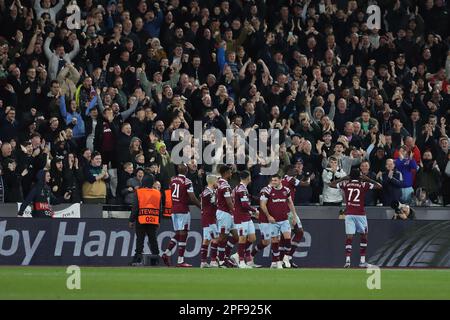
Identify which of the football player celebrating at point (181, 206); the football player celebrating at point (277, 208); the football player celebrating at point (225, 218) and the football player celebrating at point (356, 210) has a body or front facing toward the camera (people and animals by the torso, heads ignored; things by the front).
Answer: the football player celebrating at point (277, 208)

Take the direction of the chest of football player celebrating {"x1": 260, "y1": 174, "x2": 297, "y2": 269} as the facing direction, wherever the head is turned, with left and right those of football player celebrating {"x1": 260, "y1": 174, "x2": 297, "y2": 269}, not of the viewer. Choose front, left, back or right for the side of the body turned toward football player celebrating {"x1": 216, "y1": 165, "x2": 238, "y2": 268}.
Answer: right

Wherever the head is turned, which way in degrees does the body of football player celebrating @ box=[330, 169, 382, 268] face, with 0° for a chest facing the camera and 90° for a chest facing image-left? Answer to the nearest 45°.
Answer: approximately 180°

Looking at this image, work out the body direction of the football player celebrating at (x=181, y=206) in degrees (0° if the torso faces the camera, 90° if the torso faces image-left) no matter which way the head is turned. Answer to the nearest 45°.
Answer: approximately 225°

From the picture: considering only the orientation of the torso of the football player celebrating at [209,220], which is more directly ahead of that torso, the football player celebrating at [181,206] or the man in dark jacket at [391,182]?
the man in dark jacket

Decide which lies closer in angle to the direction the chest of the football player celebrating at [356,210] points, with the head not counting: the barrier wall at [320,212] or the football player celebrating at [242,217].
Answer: the barrier wall
